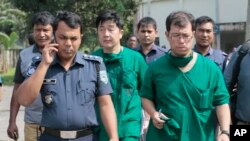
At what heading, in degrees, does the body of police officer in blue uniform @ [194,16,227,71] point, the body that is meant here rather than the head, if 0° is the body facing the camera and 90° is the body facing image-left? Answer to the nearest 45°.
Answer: approximately 0°

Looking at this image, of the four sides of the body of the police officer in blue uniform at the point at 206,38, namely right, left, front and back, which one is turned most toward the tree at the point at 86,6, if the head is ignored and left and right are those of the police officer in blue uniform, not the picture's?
back

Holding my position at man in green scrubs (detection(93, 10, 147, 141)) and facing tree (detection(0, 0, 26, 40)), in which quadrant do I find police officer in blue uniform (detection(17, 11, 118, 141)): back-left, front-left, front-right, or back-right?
back-left

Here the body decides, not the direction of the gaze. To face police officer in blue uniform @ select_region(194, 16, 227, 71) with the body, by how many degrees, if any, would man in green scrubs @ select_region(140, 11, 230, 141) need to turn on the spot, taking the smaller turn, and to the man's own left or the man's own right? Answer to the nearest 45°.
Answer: approximately 180°

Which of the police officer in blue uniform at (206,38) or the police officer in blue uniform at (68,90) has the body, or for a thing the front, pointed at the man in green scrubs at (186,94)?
the police officer in blue uniform at (206,38)

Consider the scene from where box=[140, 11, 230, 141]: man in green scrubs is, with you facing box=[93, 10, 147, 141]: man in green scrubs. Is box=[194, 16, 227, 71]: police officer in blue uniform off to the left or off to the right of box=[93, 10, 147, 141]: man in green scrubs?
right

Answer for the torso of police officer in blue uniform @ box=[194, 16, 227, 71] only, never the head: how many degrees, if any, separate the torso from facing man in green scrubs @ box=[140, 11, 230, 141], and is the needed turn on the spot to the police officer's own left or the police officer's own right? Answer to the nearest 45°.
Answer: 0° — they already face them

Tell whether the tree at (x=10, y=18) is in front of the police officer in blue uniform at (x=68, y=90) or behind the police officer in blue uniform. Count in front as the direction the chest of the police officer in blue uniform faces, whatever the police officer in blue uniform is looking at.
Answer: behind

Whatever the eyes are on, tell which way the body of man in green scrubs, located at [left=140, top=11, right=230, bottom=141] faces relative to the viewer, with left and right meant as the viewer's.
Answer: facing the viewer

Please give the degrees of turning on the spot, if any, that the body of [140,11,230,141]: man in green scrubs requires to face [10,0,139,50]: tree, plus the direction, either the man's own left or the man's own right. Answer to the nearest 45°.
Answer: approximately 180°

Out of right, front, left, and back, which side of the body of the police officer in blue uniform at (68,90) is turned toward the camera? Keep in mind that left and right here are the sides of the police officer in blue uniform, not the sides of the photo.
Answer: front

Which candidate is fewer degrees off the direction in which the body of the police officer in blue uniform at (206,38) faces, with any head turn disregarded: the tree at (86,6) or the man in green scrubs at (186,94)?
the man in green scrubs

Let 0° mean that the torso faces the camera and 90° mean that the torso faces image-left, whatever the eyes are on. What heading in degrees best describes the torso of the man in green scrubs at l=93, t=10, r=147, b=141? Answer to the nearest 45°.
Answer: approximately 45°

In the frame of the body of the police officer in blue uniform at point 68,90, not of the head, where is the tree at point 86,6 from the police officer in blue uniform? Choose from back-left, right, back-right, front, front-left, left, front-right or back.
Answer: back

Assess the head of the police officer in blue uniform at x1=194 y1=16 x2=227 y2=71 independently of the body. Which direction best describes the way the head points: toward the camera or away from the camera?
toward the camera

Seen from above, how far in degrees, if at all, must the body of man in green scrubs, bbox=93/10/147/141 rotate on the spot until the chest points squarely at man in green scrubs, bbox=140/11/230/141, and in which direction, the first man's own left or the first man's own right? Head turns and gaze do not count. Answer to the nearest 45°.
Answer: approximately 90° to the first man's own left

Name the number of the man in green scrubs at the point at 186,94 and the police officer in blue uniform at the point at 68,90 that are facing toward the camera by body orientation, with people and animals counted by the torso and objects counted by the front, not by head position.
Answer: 2

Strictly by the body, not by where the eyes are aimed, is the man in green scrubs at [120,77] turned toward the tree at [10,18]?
no

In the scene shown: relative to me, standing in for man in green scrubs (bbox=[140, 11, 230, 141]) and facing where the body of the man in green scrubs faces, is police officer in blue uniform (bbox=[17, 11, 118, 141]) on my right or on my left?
on my right
